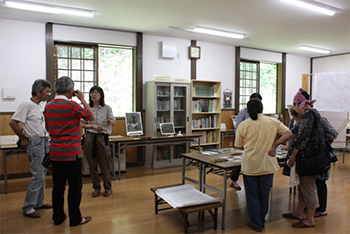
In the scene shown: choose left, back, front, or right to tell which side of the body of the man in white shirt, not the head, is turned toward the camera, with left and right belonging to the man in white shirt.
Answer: right

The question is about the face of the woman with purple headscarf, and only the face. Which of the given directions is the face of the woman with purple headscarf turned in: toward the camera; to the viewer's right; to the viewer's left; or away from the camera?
to the viewer's left

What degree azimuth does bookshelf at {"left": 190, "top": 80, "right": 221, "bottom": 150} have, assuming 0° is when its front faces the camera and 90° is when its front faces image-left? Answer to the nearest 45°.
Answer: approximately 315°

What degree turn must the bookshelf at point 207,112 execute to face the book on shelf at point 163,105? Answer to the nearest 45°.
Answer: approximately 90° to its right

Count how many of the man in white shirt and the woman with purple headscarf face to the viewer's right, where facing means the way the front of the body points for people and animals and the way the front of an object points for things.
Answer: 1

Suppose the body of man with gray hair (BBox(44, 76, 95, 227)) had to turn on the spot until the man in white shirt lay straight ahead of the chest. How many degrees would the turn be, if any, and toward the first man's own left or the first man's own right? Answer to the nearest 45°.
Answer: approximately 90° to the first man's own left

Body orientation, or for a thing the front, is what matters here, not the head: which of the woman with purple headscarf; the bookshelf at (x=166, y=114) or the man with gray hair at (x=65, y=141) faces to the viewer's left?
the woman with purple headscarf

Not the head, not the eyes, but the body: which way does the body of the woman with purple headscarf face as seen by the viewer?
to the viewer's left
